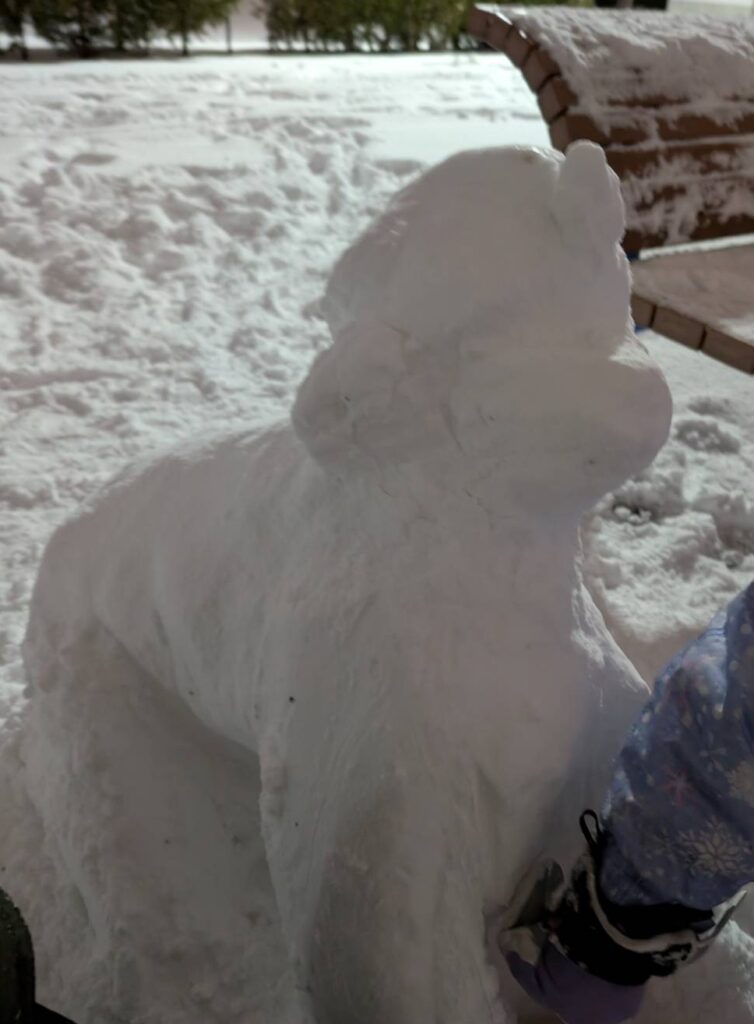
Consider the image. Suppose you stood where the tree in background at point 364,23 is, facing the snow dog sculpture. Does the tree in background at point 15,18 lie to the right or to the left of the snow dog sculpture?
right

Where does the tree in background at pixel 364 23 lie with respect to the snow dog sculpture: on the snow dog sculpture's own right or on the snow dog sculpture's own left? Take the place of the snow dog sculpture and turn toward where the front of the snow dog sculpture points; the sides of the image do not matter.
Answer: on the snow dog sculpture's own left
